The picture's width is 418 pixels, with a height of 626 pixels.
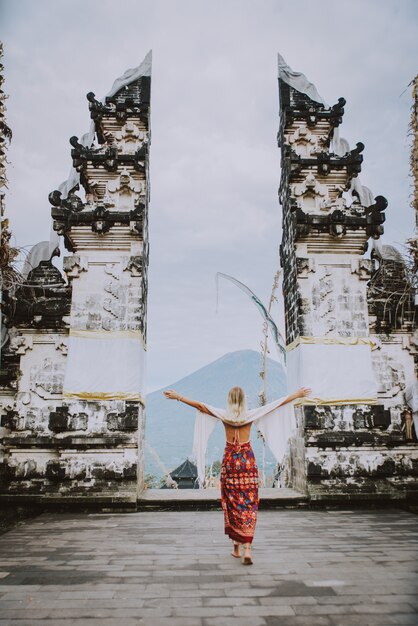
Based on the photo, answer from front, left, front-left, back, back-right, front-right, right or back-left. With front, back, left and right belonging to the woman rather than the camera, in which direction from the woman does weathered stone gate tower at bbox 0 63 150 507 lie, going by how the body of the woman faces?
front-left

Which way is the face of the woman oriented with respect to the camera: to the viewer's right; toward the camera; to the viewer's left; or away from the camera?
away from the camera

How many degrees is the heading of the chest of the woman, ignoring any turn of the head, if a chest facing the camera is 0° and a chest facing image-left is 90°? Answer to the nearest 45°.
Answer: approximately 180°

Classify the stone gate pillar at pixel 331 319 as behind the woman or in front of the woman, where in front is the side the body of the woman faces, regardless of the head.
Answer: in front

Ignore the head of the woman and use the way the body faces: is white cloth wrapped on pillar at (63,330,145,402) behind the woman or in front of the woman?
in front
